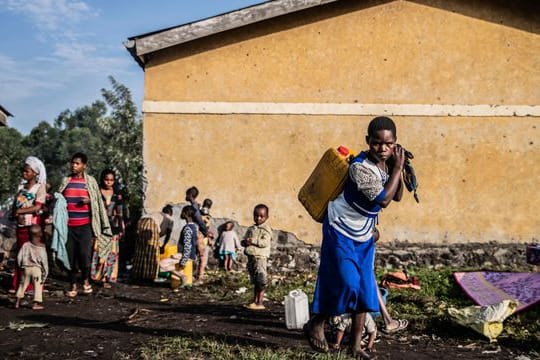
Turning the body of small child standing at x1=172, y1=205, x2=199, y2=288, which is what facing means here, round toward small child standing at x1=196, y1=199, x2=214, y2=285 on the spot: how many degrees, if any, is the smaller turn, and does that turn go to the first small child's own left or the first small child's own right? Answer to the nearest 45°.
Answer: approximately 90° to the first small child's own right

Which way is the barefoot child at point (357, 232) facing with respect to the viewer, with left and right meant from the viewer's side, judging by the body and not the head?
facing the viewer and to the right of the viewer

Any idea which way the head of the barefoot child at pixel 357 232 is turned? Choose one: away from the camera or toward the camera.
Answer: toward the camera

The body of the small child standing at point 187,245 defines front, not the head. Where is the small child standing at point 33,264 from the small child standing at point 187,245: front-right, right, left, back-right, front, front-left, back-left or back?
front-left

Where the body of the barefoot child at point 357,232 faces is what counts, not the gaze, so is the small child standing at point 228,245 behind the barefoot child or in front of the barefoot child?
behind

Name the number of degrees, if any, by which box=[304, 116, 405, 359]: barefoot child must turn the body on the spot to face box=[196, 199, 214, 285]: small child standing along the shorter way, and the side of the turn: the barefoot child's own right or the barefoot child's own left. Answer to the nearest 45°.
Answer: approximately 180°
